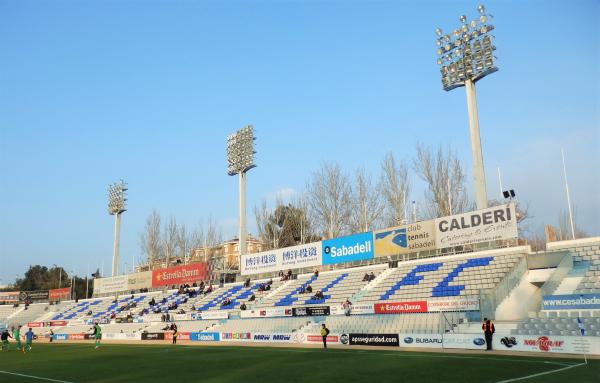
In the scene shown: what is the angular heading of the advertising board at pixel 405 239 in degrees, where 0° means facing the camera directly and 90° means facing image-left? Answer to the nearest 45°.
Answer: approximately 45°

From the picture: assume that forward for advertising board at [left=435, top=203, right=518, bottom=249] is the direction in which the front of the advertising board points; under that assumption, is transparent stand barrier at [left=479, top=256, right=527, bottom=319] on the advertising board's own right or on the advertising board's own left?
on the advertising board's own left

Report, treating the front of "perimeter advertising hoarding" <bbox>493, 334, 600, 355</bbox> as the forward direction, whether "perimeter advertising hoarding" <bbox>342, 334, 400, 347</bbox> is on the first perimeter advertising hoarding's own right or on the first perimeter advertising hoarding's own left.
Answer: on the first perimeter advertising hoarding's own right

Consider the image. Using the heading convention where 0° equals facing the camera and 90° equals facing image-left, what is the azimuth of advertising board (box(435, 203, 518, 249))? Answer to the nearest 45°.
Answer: approximately 45°

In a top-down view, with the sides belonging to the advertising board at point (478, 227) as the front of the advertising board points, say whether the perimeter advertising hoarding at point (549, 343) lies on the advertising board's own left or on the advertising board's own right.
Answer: on the advertising board's own left

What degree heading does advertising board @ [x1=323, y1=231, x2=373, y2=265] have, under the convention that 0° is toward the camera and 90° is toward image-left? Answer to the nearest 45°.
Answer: approximately 45°

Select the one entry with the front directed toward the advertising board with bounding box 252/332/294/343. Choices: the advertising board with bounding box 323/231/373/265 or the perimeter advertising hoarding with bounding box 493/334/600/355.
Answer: the advertising board with bounding box 323/231/373/265
